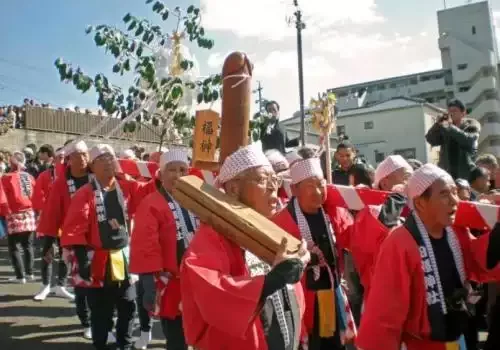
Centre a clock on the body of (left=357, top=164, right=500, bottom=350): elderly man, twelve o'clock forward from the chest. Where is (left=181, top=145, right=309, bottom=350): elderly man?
(left=181, top=145, right=309, bottom=350): elderly man is roughly at 3 o'clock from (left=357, top=164, right=500, bottom=350): elderly man.

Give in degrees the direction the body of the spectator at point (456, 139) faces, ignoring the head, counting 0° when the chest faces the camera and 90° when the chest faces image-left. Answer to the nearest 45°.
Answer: approximately 45°
